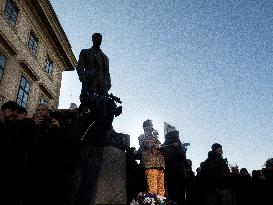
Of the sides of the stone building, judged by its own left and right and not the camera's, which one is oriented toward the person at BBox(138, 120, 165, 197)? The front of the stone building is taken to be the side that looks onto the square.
front

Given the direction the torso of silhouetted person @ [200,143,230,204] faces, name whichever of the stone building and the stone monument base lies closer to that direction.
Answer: the stone monument base

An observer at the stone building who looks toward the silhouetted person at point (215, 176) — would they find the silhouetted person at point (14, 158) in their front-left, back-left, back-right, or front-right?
front-right

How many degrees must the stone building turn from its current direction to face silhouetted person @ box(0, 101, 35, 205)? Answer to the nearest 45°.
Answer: approximately 45° to its right

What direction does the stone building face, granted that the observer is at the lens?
facing the viewer and to the right of the viewer
